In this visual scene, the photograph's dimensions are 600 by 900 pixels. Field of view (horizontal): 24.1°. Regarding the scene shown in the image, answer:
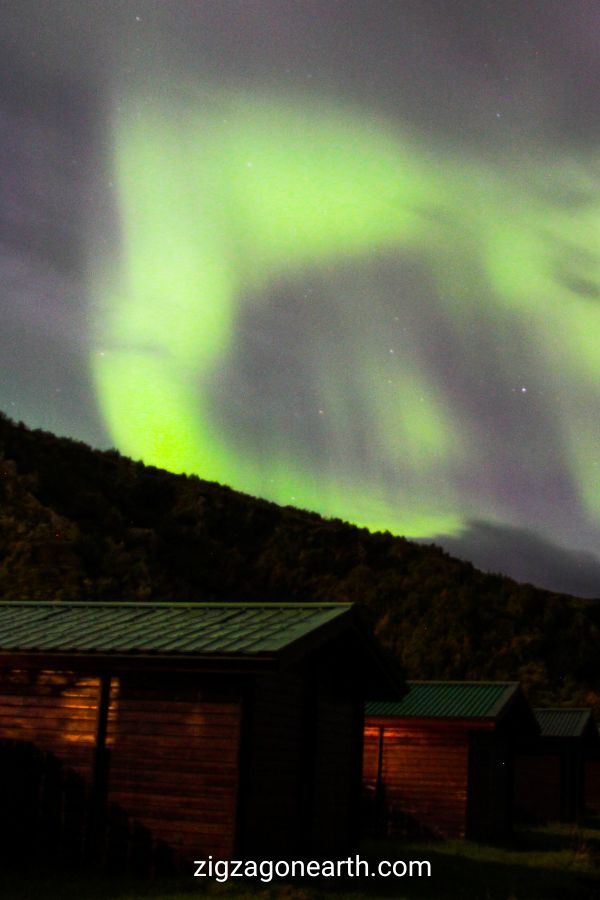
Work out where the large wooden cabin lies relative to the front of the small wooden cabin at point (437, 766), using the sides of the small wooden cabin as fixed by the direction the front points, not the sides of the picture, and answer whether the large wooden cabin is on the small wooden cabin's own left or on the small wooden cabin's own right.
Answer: on the small wooden cabin's own right

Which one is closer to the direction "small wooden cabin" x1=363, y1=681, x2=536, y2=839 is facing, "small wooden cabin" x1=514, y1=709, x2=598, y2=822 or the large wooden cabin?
the large wooden cabin

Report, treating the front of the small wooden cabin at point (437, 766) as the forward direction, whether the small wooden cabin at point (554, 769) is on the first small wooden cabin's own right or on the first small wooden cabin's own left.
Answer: on the first small wooden cabin's own left
